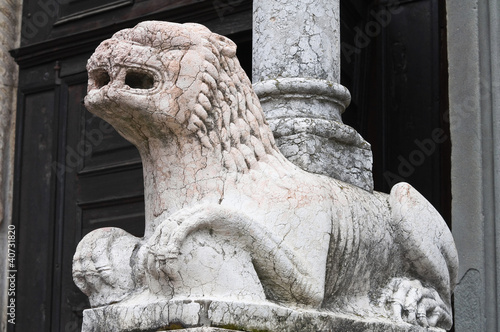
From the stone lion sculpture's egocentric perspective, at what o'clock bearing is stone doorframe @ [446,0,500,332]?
The stone doorframe is roughly at 6 o'clock from the stone lion sculpture.

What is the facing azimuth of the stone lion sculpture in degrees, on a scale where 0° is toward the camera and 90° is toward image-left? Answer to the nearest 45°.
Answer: approximately 45°
